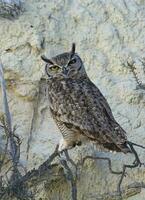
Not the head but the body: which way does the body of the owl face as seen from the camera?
to the viewer's left
